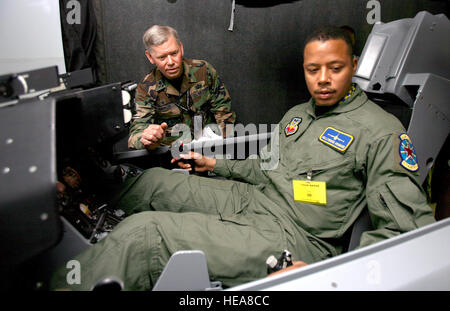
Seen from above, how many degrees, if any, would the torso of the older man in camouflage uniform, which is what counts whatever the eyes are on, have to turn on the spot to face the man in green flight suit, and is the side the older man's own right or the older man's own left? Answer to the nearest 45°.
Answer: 0° — they already face them

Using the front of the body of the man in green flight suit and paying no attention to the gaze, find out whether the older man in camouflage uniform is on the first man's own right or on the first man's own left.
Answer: on the first man's own right

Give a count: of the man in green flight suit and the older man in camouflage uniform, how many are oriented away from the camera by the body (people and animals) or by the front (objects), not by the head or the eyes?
0

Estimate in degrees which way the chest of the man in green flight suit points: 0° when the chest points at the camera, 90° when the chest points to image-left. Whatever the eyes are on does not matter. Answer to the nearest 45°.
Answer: approximately 45°

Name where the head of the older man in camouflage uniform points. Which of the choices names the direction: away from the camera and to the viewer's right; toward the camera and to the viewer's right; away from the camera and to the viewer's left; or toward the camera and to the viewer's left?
toward the camera and to the viewer's right
